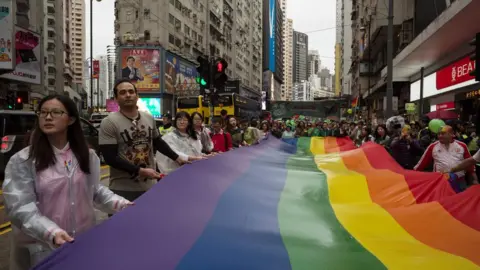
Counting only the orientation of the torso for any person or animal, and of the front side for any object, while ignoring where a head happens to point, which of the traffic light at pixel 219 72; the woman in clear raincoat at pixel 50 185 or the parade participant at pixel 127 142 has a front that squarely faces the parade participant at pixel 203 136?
the traffic light

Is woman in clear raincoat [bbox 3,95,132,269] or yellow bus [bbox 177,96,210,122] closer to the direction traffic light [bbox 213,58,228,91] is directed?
the woman in clear raincoat

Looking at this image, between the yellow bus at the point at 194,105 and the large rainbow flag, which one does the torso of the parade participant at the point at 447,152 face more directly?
the large rainbow flag

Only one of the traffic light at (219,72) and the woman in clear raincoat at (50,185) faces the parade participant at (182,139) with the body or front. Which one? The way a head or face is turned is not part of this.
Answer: the traffic light

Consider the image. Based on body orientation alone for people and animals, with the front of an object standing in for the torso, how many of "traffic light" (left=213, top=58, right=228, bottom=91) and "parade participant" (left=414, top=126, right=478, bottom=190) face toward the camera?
2

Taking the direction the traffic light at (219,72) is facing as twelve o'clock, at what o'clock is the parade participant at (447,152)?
The parade participant is roughly at 11 o'clock from the traffic light.

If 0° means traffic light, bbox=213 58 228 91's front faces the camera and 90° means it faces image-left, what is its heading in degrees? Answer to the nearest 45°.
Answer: approximately 0°

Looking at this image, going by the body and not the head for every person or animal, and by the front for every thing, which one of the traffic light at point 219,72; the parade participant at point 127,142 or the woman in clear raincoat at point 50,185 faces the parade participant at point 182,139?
the traffic light

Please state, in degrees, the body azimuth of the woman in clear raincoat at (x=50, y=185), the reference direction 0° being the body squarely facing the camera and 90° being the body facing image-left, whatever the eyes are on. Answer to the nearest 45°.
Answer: approximately 315°

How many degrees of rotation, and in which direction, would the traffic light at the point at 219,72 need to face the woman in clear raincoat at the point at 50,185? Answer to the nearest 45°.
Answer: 0° — it already faces them

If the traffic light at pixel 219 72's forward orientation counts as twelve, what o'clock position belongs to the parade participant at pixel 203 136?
The parade participant is roughly at 12 o'clock from the traffic light.

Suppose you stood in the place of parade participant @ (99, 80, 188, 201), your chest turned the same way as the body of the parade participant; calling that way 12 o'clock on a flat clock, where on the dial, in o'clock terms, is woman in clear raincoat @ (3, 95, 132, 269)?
The woman in clear raincoat is roughly at 2 o'clock from the parade participant.
